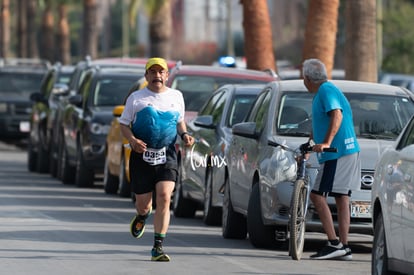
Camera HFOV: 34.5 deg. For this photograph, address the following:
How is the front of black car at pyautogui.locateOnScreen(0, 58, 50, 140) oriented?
toward the camera

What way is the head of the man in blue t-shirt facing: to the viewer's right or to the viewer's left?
to the viewer's left

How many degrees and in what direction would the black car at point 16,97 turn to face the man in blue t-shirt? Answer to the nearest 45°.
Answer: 0° — it already faces them

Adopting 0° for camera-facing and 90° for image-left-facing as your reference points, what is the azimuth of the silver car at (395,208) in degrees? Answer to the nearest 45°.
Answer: approximately 315°

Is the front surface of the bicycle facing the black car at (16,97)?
no

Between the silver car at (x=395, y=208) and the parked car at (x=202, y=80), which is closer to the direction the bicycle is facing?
the silver car

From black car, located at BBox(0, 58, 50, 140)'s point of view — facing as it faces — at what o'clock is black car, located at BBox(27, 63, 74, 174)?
black car, located at BBox(27, 63, 74, 174) is roughly at 12 o'clock from black car, located at BBox(0, 58, 50, 140).

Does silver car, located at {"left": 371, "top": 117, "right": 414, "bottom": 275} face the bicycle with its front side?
no

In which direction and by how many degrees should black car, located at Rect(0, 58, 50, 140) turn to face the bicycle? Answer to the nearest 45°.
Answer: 0° — it already faces it

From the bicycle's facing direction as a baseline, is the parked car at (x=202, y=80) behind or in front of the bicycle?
behind
